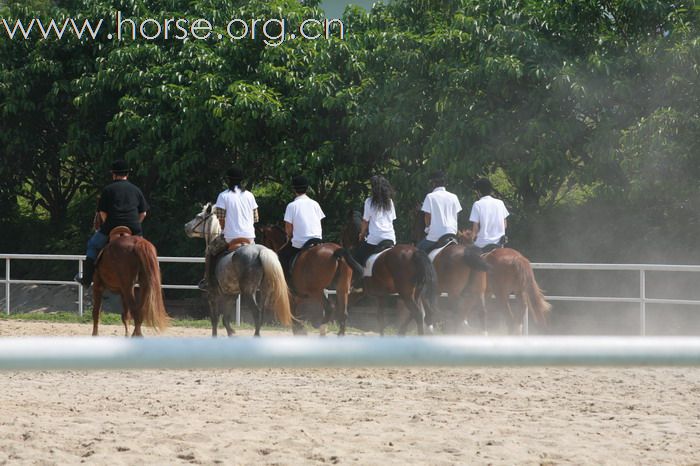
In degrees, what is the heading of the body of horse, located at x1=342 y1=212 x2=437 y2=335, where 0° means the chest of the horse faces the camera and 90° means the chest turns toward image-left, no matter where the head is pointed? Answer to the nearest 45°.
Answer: approximately 135°

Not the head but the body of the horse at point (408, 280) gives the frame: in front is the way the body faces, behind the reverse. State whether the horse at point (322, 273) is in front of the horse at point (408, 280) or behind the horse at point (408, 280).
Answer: in front

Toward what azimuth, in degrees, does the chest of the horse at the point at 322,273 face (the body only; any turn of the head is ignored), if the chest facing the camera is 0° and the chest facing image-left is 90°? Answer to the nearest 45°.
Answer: approximately 135°

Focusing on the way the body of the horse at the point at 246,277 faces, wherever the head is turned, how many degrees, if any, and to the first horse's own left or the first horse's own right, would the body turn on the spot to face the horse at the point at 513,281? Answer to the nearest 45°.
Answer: approximately 135° to the first horse's own right

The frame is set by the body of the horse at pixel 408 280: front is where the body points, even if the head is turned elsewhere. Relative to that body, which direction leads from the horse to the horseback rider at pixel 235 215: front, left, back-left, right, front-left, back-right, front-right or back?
front-left

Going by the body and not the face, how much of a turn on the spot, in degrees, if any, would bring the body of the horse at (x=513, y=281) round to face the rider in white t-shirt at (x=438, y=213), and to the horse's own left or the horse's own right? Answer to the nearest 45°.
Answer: approximately 45° to the horse's own left

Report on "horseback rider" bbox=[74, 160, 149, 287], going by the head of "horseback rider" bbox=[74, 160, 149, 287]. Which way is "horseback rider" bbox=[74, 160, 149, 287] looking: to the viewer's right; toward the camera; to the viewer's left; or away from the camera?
away from the camera

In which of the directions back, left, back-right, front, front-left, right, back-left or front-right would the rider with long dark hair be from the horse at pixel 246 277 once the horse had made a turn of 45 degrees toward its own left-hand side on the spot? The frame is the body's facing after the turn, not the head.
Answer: back
